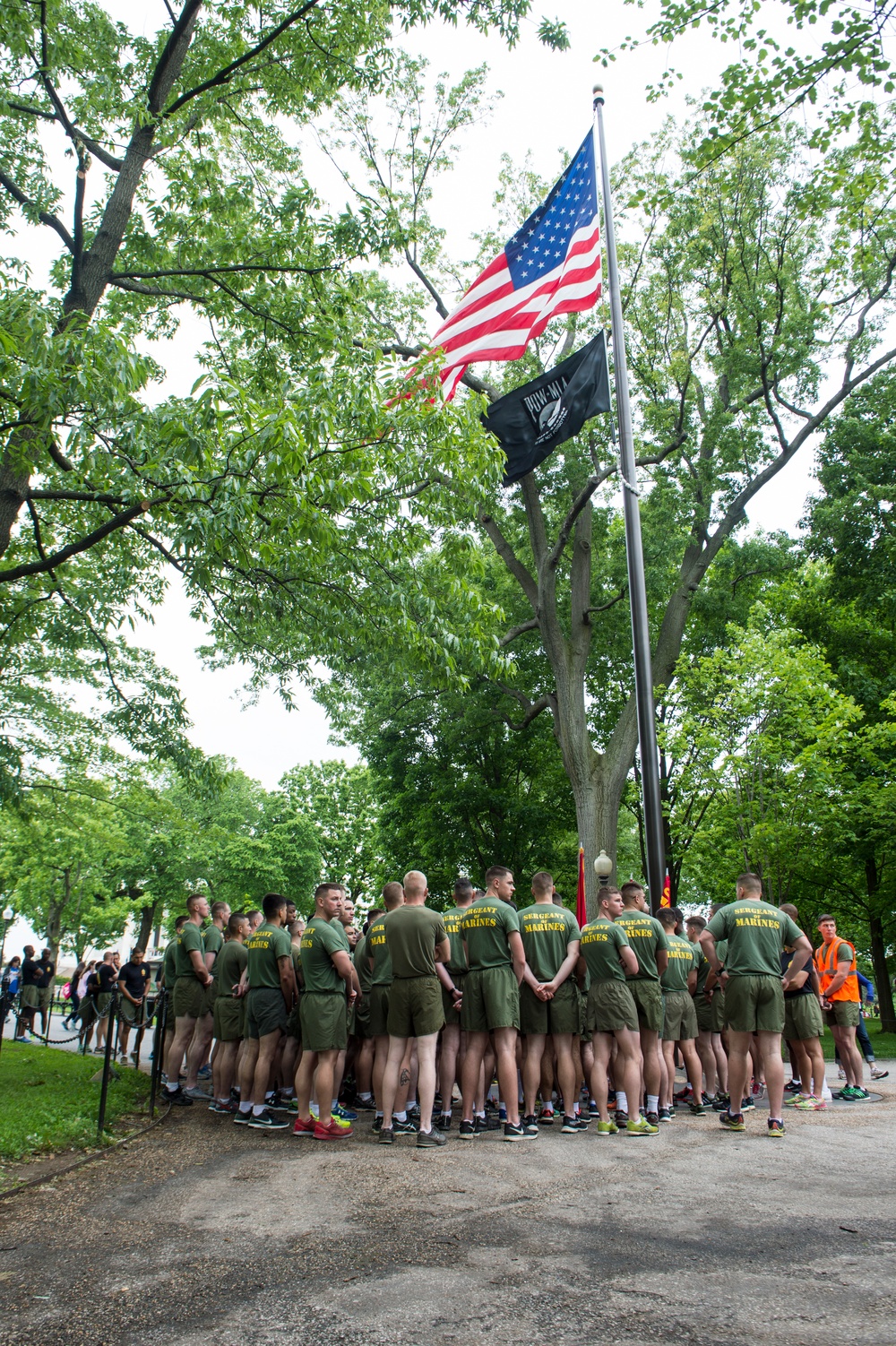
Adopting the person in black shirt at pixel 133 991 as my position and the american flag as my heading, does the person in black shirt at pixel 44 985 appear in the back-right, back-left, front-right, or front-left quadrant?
back-left

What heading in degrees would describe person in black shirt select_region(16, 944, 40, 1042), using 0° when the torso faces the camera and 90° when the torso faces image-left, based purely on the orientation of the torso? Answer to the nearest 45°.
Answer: approximately 270°

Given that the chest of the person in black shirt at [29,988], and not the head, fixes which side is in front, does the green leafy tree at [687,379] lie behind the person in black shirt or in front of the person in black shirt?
in front
